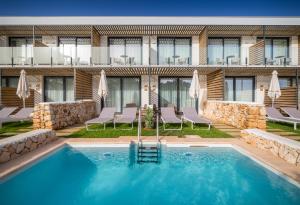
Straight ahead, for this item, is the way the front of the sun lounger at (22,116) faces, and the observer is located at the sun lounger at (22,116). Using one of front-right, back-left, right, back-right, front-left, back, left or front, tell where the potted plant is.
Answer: left

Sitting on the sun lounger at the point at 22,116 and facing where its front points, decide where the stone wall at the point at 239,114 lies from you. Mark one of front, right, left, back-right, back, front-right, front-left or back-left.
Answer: left

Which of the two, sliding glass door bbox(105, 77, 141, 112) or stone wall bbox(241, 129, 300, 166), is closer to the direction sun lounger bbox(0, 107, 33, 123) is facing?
the stone wall

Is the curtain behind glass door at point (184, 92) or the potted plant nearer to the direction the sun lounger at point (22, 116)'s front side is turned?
the potted plant

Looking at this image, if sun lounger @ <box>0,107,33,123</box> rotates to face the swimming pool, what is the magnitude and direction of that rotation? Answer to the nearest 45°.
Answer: approximately 45° to its left
